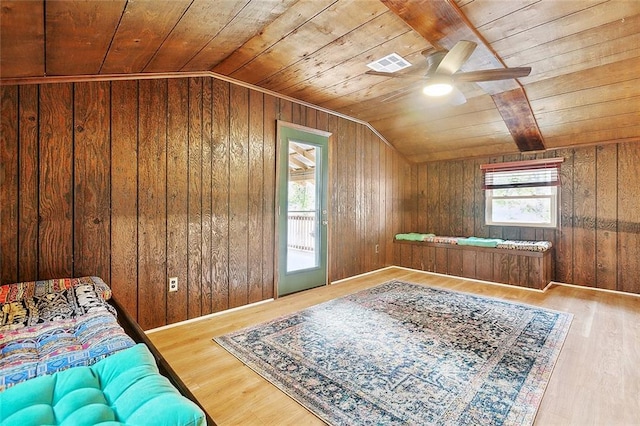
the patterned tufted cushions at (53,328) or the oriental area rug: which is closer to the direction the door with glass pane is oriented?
the oriental area rug

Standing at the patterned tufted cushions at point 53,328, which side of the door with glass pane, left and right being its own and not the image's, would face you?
right

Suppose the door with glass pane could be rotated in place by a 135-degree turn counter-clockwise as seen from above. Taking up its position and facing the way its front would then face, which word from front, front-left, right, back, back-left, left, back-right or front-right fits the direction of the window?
right

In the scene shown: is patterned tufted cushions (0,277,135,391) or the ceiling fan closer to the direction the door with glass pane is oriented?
the ceiling fan

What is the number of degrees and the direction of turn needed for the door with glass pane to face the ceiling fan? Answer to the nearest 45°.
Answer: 0° — it already faces it

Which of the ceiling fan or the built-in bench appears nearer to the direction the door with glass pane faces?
the ceiling fan

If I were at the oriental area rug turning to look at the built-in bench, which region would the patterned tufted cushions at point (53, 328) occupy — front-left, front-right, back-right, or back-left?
back-left

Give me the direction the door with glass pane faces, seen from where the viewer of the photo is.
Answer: facing the viewer and to the right of the viewer

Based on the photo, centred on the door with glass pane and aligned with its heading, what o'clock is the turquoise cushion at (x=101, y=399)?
The turquoise cushion is roughly at 2 o'clock from the door with glass pane.

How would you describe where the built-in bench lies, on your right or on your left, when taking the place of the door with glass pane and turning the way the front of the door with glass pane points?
on your left
